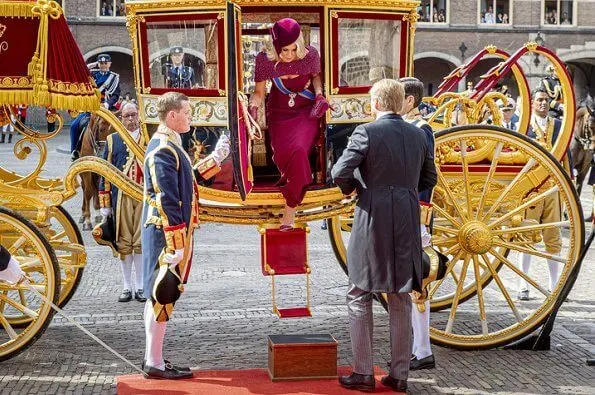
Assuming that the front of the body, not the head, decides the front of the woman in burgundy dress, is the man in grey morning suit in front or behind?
in front

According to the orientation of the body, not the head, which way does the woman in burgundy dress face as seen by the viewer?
toward the camera

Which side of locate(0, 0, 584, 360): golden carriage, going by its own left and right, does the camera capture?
left

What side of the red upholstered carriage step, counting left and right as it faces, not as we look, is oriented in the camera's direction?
front

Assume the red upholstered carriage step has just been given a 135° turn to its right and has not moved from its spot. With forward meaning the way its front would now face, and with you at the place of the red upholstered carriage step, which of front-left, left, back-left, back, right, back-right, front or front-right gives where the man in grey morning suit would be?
back

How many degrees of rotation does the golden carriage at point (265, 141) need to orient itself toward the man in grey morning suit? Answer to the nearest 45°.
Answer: approximately 135° to its left

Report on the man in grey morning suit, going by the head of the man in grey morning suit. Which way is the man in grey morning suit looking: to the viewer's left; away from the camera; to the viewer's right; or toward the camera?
away from the camera
